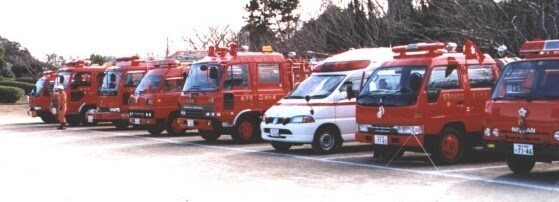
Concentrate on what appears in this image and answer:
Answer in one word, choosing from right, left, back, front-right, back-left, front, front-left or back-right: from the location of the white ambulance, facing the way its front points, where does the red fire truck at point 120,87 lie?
right

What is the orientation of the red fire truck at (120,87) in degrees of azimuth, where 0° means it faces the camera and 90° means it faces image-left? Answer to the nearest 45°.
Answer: approximately 45°

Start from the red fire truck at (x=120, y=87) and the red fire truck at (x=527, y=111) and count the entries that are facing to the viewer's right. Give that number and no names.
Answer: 0

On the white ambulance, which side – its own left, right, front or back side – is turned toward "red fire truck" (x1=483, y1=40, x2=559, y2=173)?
left

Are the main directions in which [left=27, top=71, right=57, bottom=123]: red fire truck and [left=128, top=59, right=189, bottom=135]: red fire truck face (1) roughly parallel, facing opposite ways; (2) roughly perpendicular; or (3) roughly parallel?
roughly parallel

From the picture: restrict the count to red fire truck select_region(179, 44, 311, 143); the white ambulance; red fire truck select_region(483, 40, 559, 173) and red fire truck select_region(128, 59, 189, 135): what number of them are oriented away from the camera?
0

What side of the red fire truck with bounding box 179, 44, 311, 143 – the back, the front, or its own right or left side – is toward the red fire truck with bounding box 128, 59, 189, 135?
right

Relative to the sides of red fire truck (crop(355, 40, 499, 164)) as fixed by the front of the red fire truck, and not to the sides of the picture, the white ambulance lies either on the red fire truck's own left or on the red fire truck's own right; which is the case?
on the red fire truck's own right

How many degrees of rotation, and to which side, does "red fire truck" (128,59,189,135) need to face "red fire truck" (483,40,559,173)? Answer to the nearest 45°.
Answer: approximately 90° to its left

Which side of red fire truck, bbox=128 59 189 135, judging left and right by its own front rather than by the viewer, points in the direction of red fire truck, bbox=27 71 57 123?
right

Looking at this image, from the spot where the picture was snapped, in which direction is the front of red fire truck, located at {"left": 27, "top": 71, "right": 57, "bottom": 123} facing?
facing the viewer and to the left of the viewer

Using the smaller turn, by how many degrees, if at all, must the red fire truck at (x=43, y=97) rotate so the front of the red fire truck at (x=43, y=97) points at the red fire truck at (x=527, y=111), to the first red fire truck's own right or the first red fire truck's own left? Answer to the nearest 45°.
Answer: approximately 45° to the first red fire truck's own left

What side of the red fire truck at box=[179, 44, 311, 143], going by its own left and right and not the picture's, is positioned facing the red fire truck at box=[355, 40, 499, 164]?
left

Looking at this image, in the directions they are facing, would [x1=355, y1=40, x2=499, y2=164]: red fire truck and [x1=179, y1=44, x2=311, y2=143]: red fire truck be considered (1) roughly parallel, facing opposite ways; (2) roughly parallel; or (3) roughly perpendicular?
roughly parallel
